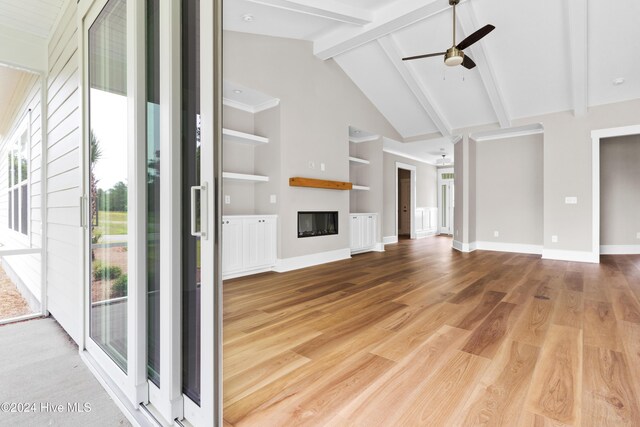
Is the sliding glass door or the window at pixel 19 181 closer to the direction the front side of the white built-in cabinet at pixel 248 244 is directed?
the sliding glass door

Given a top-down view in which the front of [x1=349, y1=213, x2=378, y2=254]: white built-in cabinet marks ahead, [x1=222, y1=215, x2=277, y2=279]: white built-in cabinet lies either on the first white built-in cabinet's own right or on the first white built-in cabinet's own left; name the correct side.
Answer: on the first white built-in cabinet's own right

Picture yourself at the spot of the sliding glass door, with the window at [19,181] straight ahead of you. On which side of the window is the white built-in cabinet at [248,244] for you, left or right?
right

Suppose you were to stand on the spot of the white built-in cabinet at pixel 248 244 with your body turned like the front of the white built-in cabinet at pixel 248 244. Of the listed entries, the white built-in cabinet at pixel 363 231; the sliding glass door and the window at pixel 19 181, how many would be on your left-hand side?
1

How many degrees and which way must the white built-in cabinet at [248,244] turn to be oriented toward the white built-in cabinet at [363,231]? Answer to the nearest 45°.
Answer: approximately 90° to its left

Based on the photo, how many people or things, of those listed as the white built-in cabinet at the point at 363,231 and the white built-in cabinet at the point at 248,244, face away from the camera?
0

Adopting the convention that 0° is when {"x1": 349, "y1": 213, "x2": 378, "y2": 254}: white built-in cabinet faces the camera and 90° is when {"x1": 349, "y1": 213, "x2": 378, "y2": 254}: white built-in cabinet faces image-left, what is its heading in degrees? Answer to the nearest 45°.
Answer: approximately 315°

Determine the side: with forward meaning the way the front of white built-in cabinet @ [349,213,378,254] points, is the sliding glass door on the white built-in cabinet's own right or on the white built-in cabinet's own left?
on the white built-in cabinet's own right

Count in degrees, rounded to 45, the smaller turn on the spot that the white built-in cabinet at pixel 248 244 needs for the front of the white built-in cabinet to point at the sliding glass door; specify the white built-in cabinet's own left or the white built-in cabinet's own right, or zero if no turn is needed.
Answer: approximately 45° to the white built-in cabinet's own right

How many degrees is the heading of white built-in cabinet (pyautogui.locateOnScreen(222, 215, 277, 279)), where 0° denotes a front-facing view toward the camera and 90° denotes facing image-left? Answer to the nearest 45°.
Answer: approximately 315°

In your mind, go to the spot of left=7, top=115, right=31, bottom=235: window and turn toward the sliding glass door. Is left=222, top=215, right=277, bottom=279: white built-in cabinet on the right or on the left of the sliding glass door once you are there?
left
